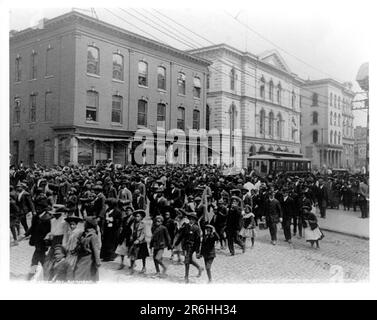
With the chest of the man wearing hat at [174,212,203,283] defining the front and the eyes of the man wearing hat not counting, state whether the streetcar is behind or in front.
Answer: behind

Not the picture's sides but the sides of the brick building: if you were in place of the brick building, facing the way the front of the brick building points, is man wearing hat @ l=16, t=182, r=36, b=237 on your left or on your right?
on your right

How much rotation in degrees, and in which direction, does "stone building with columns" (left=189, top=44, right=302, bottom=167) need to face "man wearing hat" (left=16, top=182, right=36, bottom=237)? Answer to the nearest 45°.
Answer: approximately 90° to its right
